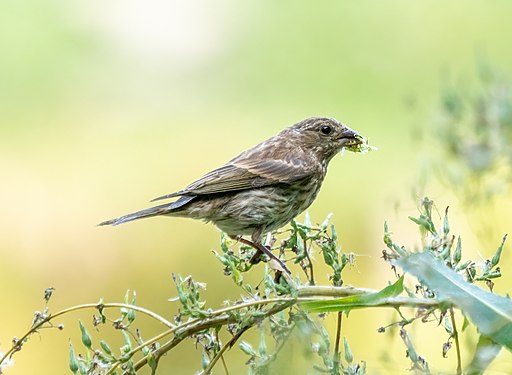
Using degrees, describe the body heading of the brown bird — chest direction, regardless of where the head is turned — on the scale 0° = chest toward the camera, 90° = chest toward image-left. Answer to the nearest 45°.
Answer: approximately 270°
